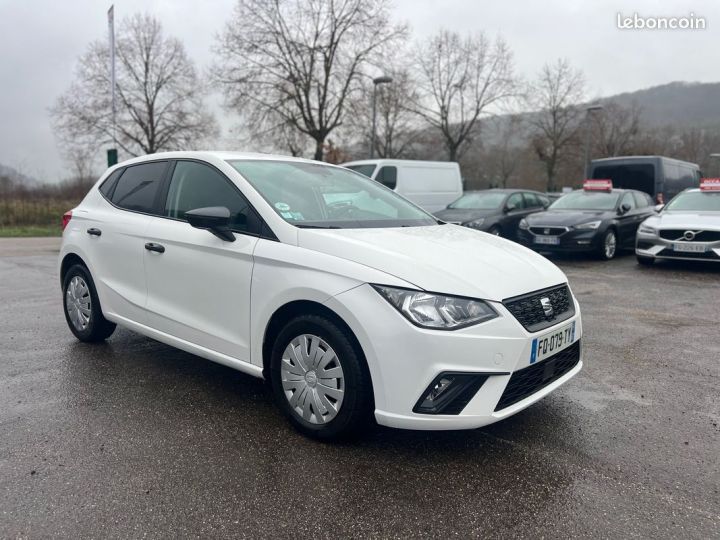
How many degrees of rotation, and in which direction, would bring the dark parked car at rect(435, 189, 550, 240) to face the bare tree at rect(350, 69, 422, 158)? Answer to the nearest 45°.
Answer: approximately 135° to its right

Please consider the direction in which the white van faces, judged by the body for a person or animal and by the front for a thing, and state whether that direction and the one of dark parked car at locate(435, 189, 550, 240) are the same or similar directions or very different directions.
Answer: same or similar directions

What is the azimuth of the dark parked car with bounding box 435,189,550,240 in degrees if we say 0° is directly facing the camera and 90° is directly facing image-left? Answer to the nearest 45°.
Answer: approximately 45°

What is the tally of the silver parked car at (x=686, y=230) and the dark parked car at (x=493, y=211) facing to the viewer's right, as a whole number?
0

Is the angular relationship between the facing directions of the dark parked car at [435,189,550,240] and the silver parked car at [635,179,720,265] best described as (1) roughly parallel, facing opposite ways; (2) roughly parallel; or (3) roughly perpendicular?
roughly parallel

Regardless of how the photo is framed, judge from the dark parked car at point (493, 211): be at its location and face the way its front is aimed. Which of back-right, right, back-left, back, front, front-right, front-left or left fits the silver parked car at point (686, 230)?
left

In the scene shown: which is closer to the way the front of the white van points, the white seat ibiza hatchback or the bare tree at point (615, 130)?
the white seat ibiza hatchback

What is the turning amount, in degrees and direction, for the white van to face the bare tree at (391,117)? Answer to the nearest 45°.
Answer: approximately 135° to its right

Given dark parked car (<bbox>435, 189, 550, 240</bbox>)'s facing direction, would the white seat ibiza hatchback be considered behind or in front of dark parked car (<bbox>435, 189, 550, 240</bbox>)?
in front

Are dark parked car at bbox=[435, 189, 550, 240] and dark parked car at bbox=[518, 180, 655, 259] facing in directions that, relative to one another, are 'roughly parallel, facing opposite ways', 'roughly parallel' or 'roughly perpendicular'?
roughly parallel

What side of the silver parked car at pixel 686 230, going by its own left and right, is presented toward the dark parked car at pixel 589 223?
right

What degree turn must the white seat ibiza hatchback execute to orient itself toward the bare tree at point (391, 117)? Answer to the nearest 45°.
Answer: approximately 135° to its left

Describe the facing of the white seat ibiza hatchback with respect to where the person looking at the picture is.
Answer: facing the viewer and to the right of the viewer

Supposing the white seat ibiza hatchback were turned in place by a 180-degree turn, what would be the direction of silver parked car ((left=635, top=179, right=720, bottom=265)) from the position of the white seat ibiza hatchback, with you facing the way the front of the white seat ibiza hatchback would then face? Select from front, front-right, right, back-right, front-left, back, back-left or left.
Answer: right
